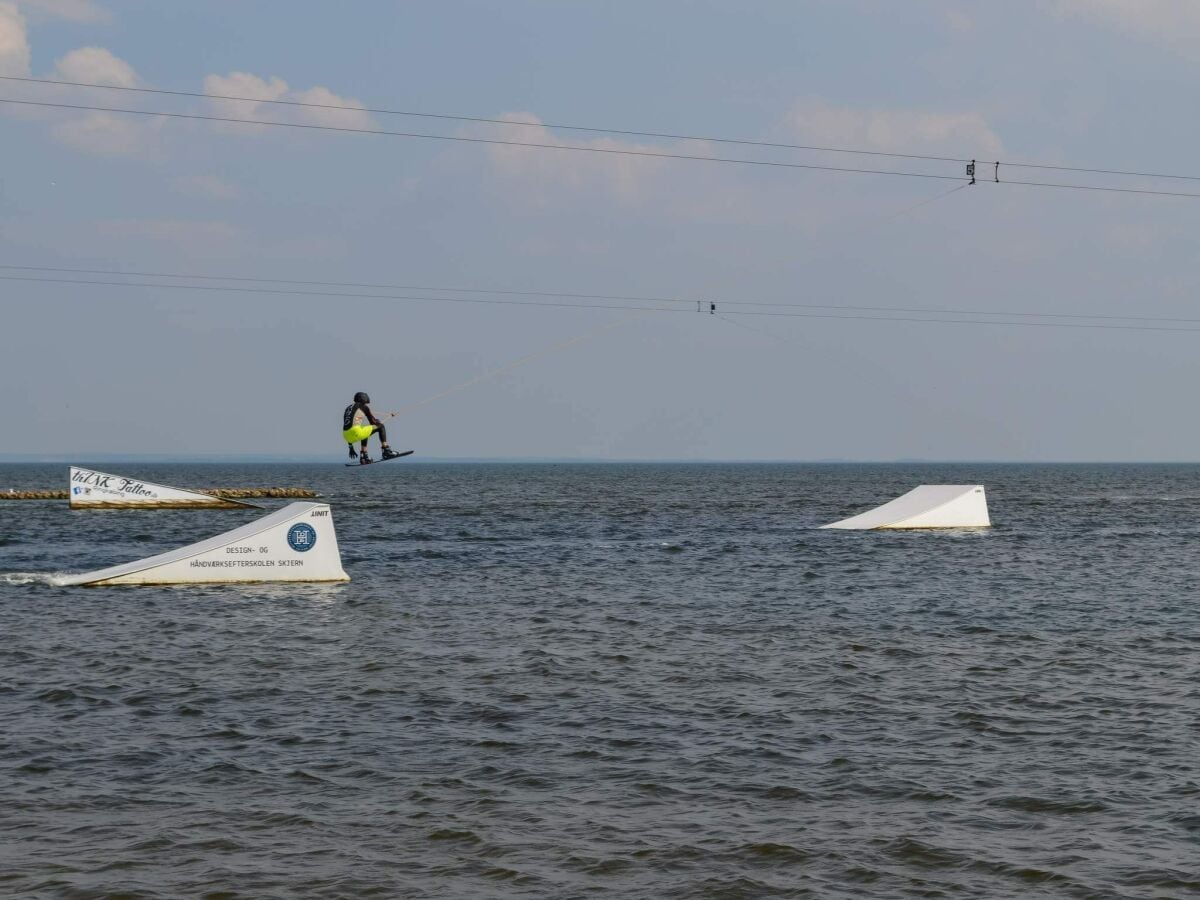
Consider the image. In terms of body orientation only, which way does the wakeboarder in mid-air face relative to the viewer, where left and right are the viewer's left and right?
facing to the right of the viewer
